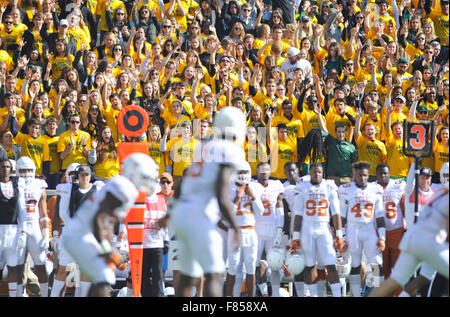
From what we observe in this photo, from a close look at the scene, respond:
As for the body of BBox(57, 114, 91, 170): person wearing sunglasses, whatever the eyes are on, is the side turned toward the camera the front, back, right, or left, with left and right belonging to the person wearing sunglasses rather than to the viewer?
front

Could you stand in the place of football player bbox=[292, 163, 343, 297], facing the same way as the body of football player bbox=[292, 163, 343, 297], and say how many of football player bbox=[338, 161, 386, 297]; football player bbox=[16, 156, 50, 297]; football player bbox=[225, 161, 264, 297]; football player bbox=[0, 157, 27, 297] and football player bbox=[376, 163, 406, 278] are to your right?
3

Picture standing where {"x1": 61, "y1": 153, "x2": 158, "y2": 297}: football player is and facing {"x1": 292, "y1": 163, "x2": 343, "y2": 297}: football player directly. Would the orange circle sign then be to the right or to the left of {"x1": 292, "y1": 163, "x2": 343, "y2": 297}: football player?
left

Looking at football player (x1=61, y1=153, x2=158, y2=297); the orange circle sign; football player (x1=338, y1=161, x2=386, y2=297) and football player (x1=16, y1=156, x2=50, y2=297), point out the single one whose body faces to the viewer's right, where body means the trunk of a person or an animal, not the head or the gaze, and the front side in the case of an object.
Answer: football player (x1=61, y1=153, x2=158, y2=297)

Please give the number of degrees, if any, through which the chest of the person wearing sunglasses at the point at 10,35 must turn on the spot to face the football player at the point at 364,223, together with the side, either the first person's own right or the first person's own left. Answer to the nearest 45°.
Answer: approximately 45° to the first person's own left

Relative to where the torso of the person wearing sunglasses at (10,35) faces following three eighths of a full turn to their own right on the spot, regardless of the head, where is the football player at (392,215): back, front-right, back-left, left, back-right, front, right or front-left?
back

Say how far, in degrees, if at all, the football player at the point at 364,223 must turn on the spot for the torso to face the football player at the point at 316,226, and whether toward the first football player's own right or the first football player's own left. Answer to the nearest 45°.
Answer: approximately 45° to the first football player's own right

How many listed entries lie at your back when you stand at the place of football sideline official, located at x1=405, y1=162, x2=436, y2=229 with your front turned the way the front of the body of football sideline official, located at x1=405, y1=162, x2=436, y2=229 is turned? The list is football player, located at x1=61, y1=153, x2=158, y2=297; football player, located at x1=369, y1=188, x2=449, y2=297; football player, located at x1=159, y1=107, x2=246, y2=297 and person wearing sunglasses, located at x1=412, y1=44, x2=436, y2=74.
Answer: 1

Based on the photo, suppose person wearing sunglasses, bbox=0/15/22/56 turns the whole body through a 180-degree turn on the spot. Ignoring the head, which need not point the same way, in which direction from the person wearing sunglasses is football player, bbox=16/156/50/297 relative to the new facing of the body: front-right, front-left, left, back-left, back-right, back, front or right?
back

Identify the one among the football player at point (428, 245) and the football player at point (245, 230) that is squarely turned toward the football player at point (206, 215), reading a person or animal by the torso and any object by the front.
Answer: the football player at point (245, 230)

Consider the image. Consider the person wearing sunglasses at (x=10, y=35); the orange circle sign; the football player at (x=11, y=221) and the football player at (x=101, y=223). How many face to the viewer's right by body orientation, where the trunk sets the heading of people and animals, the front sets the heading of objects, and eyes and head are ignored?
1
